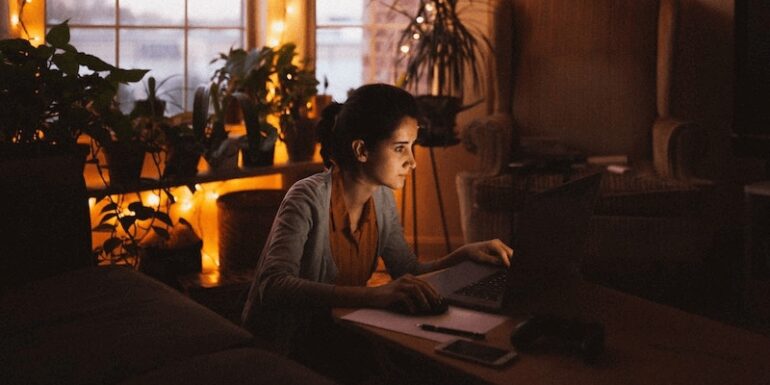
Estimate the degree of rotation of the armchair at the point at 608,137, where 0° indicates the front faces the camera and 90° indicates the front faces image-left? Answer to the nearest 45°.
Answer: approximately 0°

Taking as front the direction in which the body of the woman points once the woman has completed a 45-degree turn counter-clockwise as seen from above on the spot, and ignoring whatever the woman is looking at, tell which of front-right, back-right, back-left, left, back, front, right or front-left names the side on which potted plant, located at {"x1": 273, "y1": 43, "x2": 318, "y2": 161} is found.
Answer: left

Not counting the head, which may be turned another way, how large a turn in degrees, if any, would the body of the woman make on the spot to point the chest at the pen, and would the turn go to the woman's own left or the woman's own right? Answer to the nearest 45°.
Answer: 0° — they already face it

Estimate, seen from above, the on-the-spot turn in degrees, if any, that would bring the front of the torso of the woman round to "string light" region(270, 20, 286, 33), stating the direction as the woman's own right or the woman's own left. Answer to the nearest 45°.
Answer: approximately 135° to the woman's own left

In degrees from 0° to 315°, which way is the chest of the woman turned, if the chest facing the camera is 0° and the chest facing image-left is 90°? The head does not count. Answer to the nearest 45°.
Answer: approximately 315°

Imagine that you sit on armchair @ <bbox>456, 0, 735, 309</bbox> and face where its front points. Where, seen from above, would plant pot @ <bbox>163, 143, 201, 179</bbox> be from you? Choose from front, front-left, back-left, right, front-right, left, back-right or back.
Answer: front-right

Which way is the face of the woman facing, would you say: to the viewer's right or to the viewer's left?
to the viewer's right

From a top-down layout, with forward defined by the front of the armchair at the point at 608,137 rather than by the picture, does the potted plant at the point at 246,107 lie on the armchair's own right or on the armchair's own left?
on the armchair's own right

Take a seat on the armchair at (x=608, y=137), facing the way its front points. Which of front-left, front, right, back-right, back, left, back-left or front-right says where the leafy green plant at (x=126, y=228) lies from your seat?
front-right

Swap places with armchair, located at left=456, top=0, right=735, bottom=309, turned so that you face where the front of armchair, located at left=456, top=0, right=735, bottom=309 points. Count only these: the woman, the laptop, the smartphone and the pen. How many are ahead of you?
4

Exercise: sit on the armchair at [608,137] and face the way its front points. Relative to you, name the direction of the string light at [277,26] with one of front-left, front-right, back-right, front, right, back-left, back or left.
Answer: right

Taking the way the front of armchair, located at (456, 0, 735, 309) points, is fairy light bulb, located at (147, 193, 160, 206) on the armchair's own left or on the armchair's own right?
on the armchair's own right

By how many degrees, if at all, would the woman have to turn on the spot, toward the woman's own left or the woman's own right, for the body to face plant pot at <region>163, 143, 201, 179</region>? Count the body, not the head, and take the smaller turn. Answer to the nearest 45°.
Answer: approximately 180°

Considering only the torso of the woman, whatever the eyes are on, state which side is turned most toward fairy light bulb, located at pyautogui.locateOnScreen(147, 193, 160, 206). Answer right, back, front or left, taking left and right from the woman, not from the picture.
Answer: back

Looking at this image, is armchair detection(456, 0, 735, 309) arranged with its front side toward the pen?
yes

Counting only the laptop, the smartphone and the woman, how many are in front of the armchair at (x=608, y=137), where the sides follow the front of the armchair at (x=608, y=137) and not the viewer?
3

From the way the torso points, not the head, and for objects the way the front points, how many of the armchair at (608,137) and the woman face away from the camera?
0

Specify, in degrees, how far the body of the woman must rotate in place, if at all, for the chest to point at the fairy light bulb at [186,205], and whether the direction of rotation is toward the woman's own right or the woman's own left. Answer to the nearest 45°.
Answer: approximately 135° to the woman's own left
